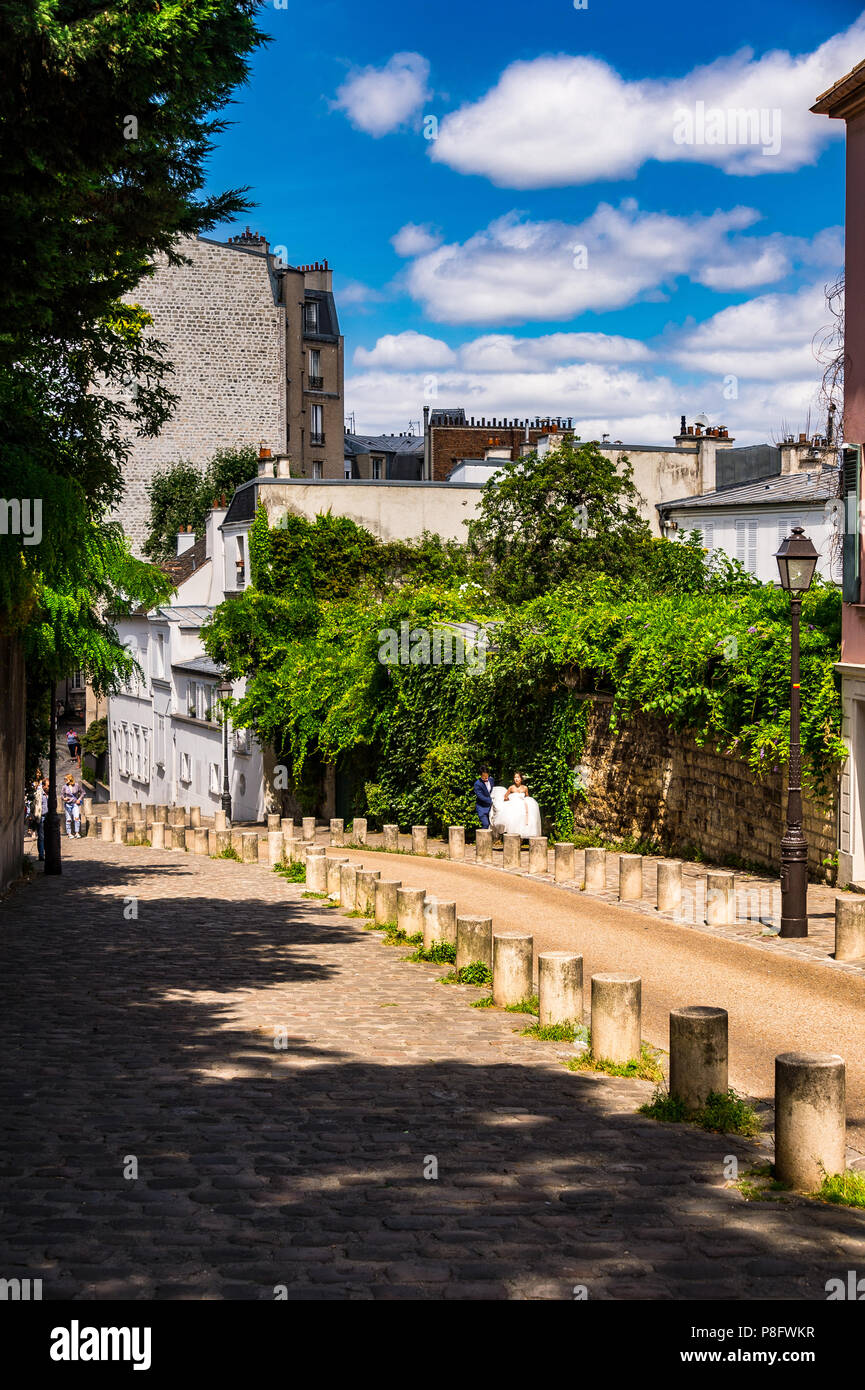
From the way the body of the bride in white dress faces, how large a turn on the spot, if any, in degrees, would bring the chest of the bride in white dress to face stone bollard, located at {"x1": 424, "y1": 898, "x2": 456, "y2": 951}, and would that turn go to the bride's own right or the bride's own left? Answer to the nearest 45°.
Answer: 0° — they already face it

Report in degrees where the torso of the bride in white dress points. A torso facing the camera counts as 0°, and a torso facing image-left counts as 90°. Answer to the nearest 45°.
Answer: approximately 0°

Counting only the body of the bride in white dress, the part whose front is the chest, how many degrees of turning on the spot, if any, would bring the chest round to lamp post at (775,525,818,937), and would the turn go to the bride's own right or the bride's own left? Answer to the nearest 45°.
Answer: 0° — they already face it

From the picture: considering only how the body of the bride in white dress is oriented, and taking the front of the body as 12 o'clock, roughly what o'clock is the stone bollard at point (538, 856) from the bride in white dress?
The stone bollard is roughly at 12 o'clock from the bride in white dress.

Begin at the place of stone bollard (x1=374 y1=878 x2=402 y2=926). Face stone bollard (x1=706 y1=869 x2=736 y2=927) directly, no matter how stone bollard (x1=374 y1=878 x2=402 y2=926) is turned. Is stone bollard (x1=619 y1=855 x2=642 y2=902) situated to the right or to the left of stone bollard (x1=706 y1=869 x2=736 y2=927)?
left

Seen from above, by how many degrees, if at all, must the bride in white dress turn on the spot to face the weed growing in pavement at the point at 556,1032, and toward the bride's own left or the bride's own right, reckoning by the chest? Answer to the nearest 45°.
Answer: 0° — they already face it

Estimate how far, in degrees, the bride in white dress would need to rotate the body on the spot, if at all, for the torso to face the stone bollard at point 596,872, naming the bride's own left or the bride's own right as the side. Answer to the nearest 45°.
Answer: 0° — they already face it

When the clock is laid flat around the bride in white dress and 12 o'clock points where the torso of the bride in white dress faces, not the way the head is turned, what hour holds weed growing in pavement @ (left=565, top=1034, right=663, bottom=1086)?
The weed growing in pavement is roughly at 12 o'clock from the bride in white dress.
